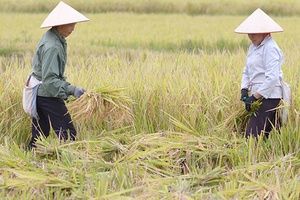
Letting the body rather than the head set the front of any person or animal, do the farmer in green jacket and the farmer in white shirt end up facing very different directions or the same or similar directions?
very different directions

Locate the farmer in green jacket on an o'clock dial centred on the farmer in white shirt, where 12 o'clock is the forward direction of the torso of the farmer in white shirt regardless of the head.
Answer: The farmer in green jacket is roughly at 1 o'clock from the farmer in white shirt.

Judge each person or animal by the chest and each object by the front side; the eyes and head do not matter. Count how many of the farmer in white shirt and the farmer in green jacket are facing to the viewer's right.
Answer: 1

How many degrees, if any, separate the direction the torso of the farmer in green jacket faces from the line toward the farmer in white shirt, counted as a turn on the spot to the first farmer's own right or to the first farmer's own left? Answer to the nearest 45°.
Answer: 0° — they already face them

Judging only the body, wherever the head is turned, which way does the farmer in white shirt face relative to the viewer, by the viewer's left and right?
facing the viewer and to the left of the viewer

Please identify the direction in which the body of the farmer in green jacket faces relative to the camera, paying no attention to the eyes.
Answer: to the viewer's right
